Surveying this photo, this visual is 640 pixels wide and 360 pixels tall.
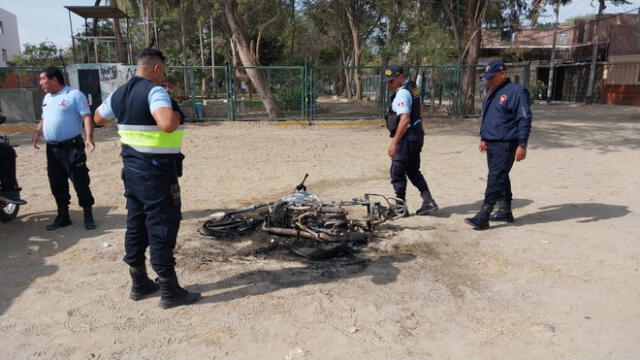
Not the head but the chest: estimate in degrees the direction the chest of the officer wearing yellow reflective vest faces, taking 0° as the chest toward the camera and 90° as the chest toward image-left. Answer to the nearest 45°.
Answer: approximately 225°

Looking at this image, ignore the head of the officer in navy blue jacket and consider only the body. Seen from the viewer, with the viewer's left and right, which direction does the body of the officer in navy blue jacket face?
facing the viewer and to the left of the viewer

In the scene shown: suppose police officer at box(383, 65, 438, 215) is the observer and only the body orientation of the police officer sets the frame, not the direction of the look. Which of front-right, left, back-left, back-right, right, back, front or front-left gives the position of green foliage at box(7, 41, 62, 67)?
front-right

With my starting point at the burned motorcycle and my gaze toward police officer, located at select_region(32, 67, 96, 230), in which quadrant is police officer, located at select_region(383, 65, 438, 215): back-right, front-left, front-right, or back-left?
back-right

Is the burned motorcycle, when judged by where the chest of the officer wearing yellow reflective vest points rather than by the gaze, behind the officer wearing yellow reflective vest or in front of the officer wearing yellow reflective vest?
in front

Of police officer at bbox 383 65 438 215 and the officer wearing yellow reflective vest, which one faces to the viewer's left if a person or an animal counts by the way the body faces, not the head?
the police officer

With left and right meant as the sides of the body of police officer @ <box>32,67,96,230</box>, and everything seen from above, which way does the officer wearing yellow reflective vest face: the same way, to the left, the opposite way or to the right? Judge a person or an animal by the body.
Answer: the opposite way

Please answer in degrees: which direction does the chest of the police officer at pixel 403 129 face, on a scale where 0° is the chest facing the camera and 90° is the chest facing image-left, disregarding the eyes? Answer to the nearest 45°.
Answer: approximately 90°

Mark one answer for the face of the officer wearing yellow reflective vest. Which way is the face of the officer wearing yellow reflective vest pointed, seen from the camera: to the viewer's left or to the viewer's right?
to the viewer's right

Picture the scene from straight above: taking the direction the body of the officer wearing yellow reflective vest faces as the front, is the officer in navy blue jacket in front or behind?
in front

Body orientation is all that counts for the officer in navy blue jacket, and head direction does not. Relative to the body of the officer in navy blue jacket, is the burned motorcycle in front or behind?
in front

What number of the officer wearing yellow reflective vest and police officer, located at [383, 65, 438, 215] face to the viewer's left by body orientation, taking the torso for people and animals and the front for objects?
1

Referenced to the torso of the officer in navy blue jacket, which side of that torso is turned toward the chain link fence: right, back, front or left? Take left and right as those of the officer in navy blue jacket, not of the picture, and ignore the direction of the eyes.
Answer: right

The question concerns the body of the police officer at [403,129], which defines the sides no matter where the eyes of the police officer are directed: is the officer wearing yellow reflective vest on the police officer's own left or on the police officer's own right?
on the police officer's own left

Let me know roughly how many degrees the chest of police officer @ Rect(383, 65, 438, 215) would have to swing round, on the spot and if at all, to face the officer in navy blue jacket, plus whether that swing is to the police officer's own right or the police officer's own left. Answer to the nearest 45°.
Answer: approximately 180°

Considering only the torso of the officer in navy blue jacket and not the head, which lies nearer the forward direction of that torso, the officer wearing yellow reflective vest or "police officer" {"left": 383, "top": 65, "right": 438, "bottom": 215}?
the officer wearing yellow reflective vest

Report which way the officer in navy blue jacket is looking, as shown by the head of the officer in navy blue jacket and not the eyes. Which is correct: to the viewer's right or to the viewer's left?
to the viewer's left
